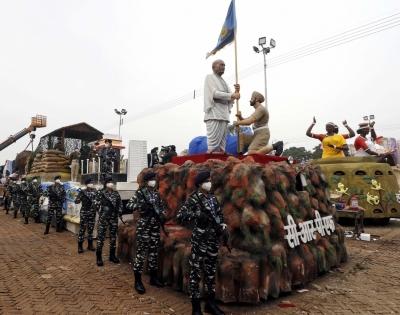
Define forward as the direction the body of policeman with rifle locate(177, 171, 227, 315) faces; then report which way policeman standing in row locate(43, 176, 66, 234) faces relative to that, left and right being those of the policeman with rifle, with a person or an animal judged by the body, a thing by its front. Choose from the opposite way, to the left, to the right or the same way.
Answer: the same way

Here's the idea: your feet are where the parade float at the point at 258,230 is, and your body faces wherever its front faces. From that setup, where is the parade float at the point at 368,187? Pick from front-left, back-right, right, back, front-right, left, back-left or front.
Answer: left

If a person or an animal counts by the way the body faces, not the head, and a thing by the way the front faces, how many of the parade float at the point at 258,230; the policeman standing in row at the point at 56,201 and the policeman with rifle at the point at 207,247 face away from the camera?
0

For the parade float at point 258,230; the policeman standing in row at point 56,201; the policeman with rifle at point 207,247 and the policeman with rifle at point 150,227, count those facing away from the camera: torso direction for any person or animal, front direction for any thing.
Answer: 0

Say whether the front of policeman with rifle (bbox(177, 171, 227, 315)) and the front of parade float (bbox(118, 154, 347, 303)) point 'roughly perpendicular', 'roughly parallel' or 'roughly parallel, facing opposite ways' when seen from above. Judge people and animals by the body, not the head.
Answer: roughly parallel

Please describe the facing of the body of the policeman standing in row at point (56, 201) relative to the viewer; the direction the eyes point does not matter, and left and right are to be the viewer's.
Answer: facing the viewer

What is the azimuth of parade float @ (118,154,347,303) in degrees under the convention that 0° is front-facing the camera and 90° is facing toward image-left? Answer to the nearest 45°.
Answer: approximately 315°

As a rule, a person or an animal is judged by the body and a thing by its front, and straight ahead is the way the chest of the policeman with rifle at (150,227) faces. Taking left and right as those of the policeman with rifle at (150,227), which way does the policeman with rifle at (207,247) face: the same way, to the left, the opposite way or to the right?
the same way

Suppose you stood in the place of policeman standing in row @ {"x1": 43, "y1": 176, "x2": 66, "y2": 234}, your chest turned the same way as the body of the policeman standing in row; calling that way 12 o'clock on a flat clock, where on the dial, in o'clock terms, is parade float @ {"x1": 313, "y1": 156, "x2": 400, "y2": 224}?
The parade float is roughly at 10 o'clock from the policeman standing in row.

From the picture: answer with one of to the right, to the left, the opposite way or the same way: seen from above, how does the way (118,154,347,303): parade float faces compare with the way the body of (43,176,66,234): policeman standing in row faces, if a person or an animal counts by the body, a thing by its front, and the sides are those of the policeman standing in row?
the same way

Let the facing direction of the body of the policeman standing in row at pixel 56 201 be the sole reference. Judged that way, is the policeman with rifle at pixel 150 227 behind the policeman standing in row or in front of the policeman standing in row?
in front

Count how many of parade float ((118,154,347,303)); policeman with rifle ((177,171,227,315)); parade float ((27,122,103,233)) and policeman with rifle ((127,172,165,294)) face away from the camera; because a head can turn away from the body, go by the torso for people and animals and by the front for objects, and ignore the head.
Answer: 0
